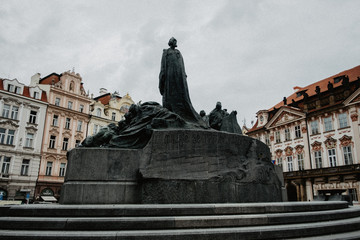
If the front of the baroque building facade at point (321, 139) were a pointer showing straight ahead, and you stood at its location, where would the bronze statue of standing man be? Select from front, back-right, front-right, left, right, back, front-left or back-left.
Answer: front-left

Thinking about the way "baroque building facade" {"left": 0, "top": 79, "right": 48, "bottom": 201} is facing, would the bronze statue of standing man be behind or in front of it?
in front

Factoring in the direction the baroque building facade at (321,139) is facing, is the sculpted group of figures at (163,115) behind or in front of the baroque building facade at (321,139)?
in front

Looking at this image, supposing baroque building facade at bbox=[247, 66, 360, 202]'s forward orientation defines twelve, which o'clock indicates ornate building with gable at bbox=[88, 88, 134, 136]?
The ornate building with gable is roughly at 1 o'clock from the baroque building facade.

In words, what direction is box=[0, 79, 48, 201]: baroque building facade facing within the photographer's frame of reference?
facing the viewer and to the right of the viewer

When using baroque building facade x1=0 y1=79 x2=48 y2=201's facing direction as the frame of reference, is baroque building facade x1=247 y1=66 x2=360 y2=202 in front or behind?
in front

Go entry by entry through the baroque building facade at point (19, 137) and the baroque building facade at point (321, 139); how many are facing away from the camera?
0

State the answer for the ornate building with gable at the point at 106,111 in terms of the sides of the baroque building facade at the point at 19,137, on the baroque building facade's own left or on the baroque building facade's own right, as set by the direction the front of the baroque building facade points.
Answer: on the baroque building facade's own left

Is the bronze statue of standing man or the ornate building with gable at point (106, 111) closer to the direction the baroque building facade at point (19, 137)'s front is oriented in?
the bronze statue of standing man
